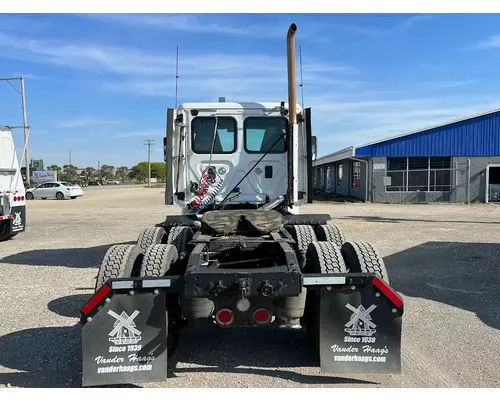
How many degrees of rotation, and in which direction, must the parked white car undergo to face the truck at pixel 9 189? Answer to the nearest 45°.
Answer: approximately 135° to its left

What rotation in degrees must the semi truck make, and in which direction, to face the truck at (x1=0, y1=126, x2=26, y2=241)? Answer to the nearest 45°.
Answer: approximately 45° to its left

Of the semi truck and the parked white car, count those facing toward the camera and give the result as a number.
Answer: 0

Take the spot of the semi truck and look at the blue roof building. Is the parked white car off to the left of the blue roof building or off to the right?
left

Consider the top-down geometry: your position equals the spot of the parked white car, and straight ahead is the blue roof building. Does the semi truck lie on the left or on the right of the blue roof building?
right

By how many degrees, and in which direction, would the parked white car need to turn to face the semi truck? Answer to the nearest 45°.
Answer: approximately 135° to its left

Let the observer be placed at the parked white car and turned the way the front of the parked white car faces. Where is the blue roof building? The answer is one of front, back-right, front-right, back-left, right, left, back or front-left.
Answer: back

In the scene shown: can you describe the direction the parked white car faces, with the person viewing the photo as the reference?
facing away from the viewer and to the left of the viewer

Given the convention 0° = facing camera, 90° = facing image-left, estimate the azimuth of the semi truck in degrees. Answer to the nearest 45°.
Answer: approximately 180°
